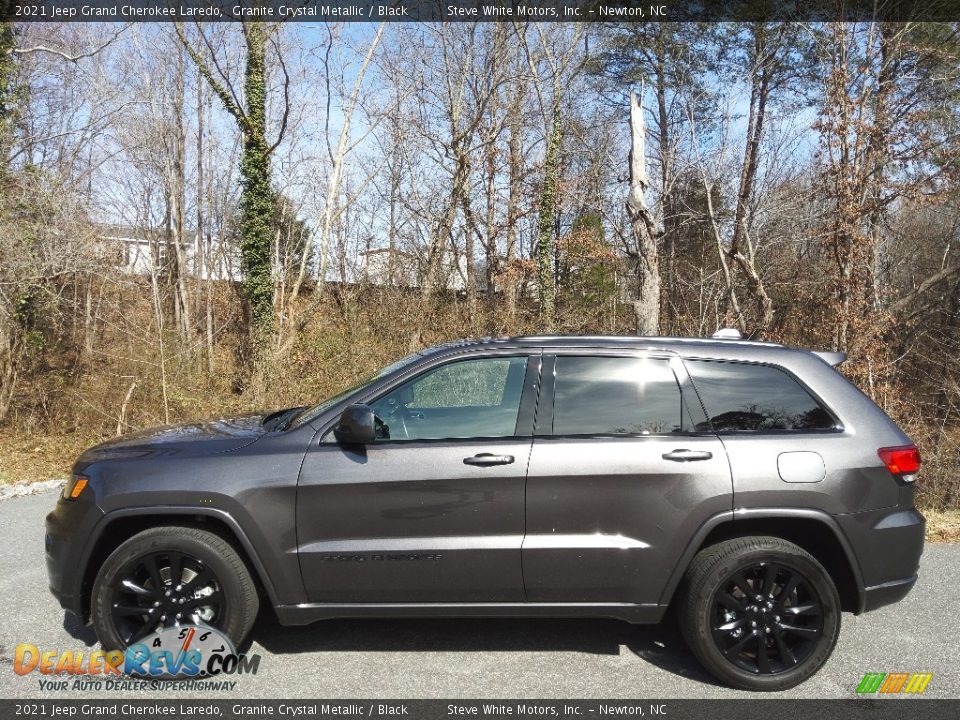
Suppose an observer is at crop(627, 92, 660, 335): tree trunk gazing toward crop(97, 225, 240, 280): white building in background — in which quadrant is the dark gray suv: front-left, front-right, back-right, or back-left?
back-left

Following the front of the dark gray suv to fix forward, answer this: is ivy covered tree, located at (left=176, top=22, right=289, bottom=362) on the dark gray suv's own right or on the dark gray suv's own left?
on the dark gray suv's own right

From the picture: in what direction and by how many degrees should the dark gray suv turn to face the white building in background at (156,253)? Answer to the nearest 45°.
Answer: approximately 45° to its right

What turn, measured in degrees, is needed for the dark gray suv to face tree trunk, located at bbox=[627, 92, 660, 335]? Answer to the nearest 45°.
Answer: approximately 90° to its right

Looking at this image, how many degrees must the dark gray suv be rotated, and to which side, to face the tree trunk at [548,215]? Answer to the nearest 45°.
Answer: approximately 90° to its right

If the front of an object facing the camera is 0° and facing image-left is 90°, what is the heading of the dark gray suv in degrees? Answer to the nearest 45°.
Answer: approximately 90°
